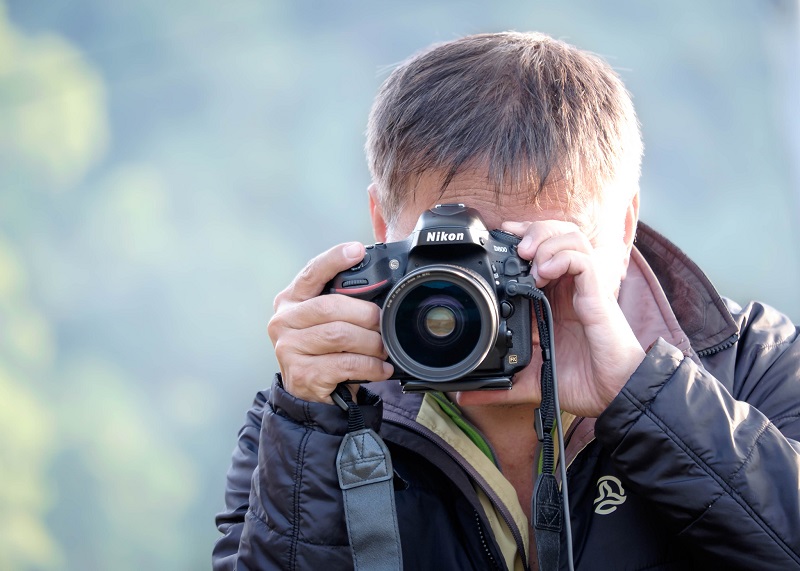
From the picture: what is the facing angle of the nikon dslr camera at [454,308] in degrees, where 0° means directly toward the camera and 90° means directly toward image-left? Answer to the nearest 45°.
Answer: approximately 0°

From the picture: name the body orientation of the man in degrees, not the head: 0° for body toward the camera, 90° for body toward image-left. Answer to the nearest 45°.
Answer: approximately 0°
